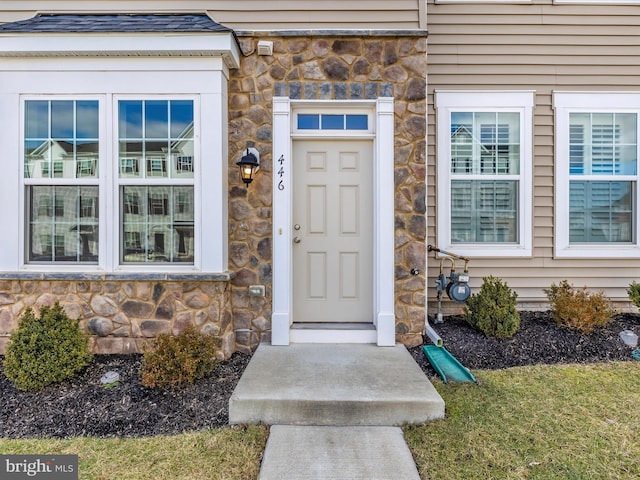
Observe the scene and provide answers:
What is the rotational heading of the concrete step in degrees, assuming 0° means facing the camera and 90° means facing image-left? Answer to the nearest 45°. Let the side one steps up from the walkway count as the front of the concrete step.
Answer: approximately 0°

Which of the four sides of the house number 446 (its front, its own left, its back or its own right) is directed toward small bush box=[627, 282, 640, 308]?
left

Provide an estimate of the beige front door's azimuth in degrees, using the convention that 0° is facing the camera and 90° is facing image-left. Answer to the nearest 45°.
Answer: approximately 0°
